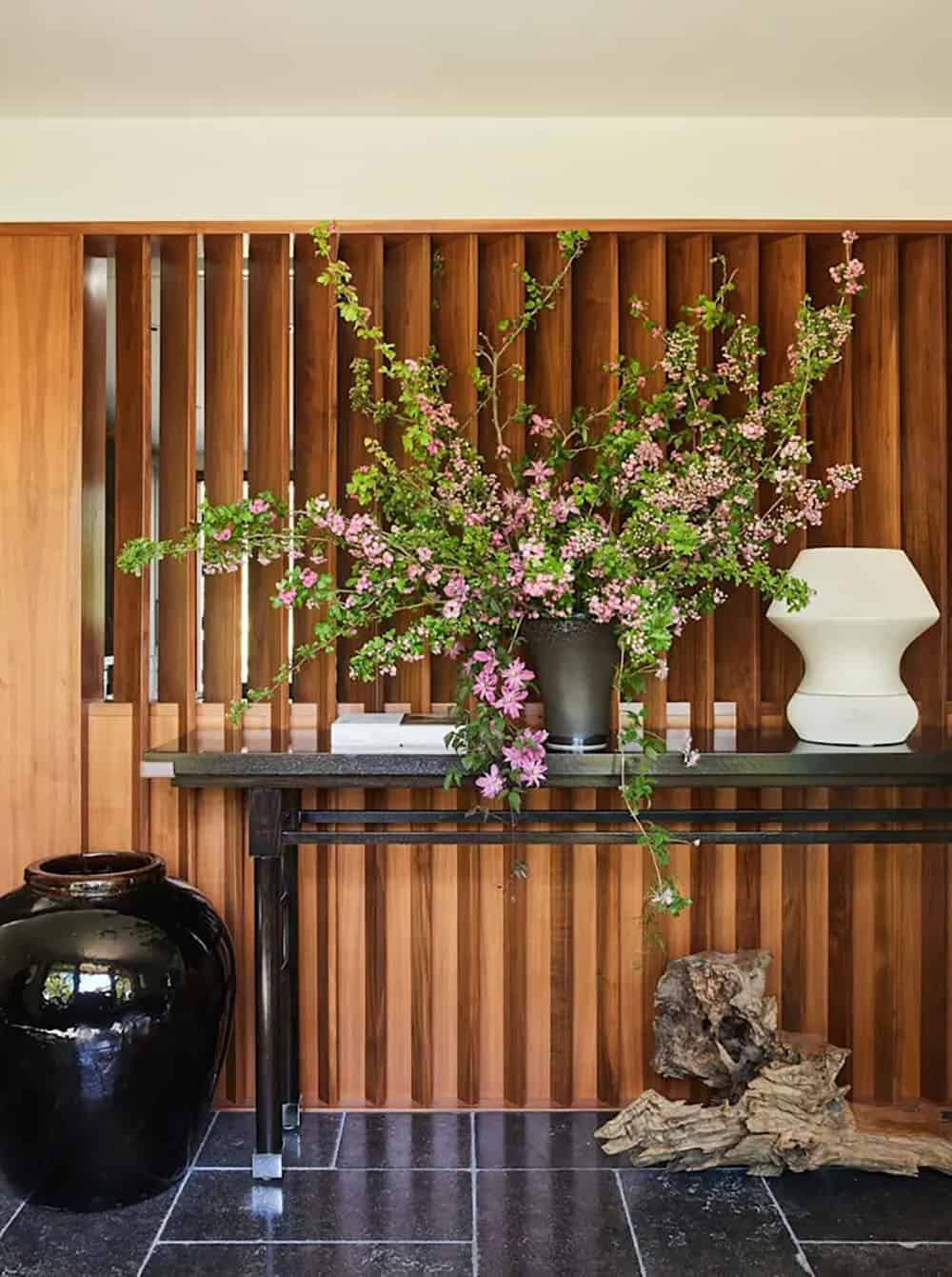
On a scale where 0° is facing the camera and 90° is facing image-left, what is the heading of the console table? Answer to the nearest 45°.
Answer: approximately 0°

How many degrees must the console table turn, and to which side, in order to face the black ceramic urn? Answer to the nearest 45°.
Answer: approximately 90° to its right
